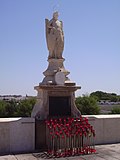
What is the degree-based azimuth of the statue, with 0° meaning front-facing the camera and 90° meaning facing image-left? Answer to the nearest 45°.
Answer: approximately 0°

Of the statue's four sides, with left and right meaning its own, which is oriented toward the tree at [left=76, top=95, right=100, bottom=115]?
back
